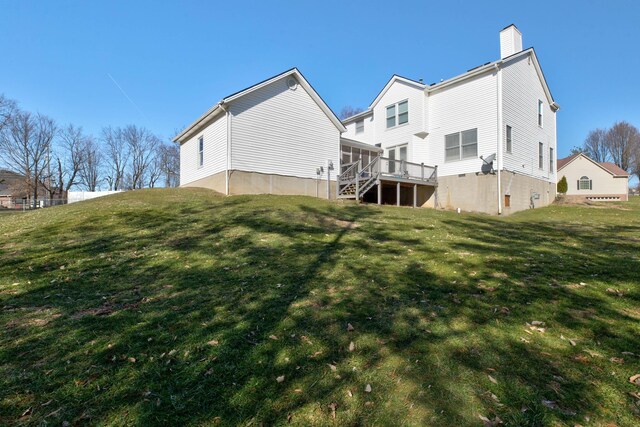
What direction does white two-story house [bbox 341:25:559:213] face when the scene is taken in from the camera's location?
facing away from the viewer and to the right of the viewer

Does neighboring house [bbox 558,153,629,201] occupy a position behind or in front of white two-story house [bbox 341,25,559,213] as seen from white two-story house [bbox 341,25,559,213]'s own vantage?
in front
